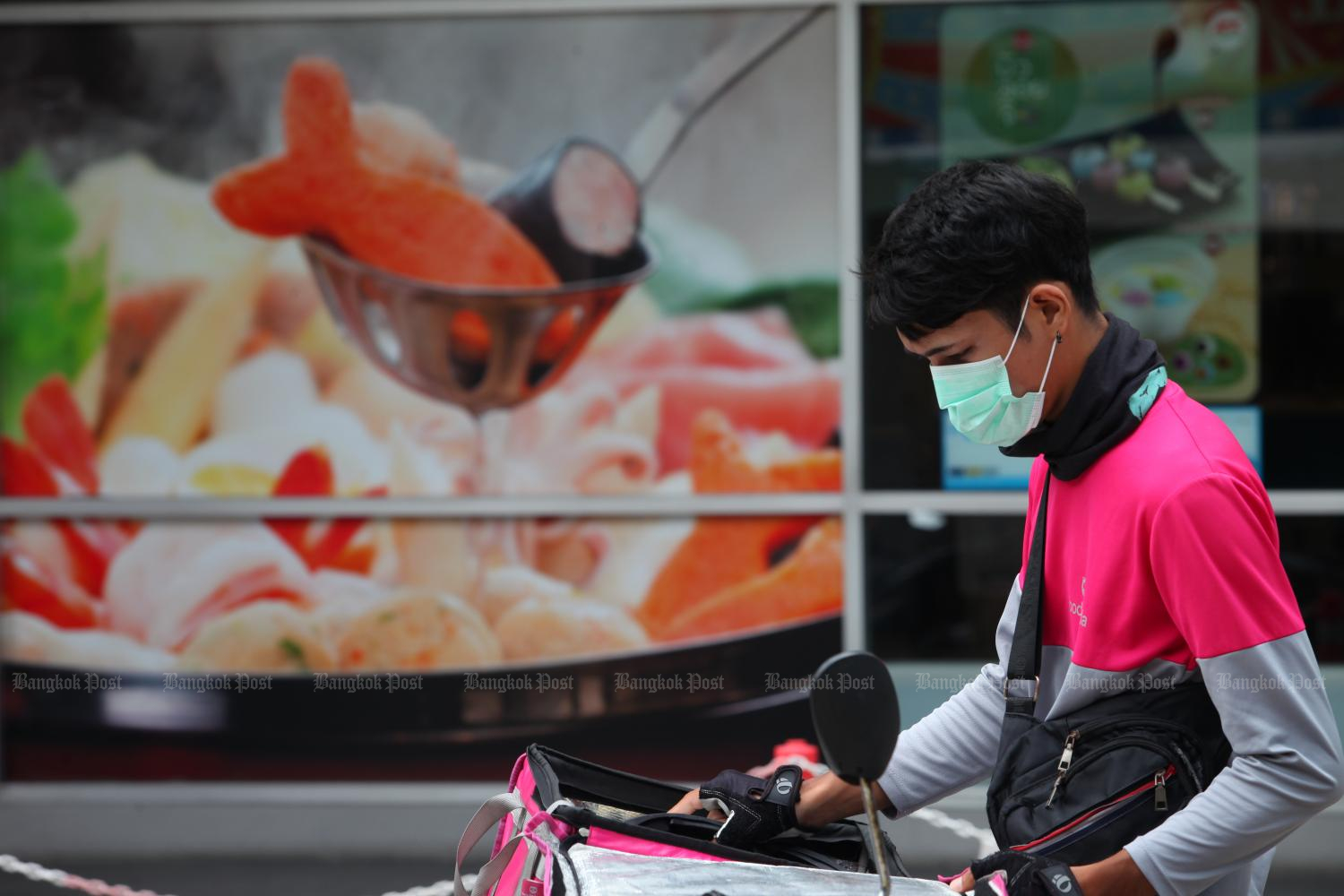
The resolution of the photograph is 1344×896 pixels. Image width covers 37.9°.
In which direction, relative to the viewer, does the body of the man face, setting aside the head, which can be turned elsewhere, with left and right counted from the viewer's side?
facing the viewer and to the left of the viewer

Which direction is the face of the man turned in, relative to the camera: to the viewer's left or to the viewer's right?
to the viewer's left
